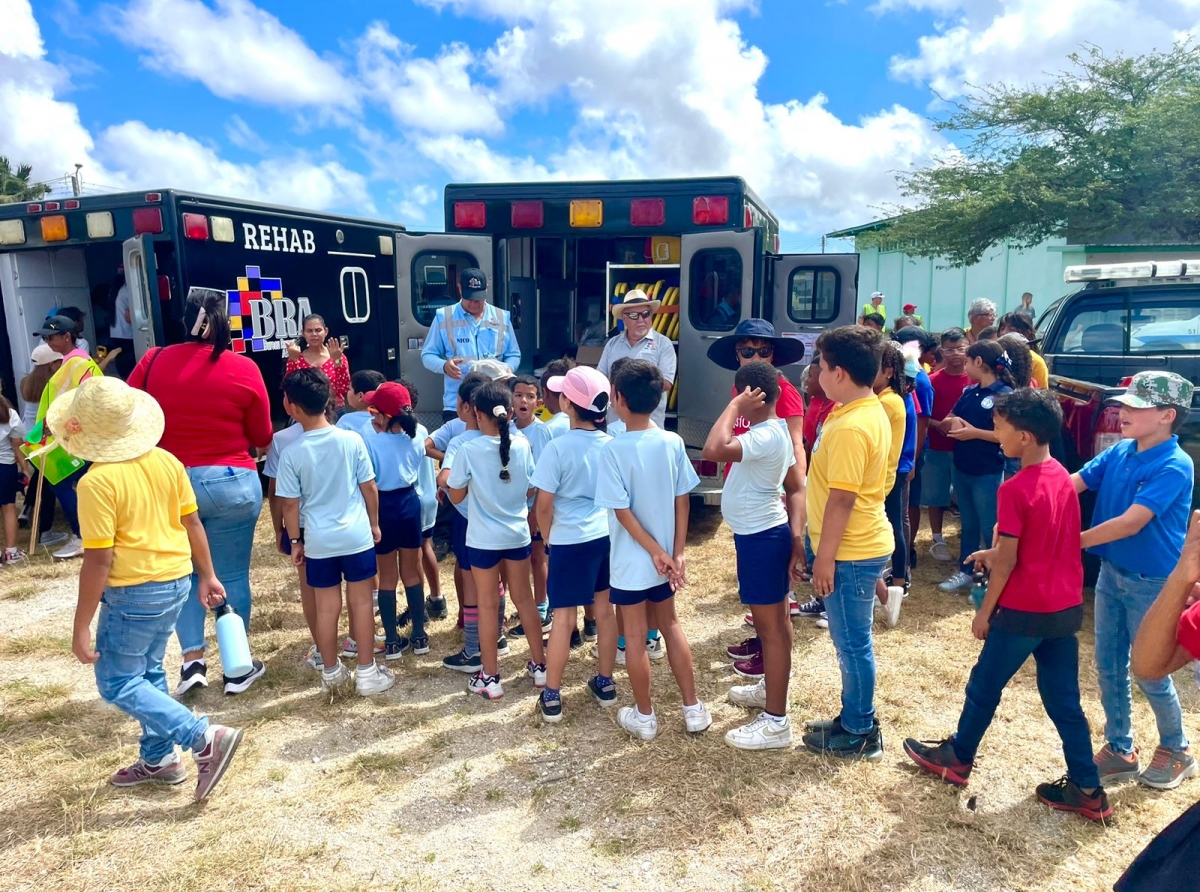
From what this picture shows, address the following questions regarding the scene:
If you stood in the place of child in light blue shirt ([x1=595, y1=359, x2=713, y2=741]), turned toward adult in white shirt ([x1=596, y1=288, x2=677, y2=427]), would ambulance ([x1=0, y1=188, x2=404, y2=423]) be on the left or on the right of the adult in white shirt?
left

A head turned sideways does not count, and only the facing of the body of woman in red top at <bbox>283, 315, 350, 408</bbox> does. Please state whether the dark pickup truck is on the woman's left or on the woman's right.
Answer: on the woman's left

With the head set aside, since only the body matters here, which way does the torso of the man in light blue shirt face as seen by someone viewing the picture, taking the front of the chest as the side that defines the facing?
toward the camera

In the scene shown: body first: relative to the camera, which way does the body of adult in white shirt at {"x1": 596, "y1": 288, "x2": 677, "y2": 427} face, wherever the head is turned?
toward the camera

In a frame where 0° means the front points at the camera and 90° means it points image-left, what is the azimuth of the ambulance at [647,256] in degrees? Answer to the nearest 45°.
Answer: approximately 180°

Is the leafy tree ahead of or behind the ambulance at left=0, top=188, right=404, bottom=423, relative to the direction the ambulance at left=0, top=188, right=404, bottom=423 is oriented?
ahead

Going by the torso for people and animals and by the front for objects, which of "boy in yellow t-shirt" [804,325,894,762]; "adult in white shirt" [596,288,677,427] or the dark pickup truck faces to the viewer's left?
the boy in yellow t-shirt

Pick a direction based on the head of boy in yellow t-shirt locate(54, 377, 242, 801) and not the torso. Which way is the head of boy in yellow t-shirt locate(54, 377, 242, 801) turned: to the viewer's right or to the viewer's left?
to the viewer's left

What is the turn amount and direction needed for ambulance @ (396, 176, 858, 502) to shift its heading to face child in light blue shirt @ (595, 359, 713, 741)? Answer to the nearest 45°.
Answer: approximately 180°

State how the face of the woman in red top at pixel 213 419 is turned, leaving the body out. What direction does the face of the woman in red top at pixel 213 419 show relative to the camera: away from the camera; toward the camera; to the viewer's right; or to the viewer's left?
away from the camera

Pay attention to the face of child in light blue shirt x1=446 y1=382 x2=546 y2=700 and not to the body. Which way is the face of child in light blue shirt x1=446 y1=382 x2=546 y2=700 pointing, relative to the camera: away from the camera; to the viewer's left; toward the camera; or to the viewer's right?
away from the camera

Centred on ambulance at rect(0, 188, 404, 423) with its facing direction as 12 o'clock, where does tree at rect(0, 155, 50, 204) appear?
The tree is roughly at 10 o'clock from the ambulance.

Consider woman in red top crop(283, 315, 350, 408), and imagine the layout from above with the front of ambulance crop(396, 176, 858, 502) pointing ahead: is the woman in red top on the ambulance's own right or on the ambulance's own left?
on the ambulance's own left

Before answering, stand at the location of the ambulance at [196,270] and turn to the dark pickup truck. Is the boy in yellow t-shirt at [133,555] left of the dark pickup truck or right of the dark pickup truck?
right

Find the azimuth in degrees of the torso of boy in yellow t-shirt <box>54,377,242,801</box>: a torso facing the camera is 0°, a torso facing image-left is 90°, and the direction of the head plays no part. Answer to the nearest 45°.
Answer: approximately 135°

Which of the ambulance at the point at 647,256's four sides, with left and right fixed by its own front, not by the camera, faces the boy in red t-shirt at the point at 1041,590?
back

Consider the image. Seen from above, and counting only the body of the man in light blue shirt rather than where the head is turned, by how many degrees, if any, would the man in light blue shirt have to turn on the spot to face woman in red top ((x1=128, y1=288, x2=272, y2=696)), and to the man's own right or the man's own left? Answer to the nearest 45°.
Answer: approximately 45° to the man's own right
